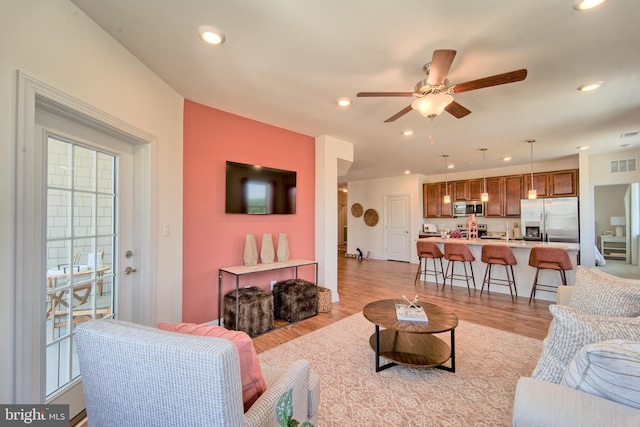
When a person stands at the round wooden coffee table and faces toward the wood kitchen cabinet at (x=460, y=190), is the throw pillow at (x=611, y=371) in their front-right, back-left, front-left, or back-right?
back-right

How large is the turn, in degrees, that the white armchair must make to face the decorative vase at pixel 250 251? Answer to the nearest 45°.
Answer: approximately 45° to its left

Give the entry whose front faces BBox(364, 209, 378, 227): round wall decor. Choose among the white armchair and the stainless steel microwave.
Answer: the white armchair

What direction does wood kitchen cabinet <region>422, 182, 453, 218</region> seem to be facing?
toward the camera

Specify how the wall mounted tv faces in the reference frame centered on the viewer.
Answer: facing the viewer and to the right of the viewer

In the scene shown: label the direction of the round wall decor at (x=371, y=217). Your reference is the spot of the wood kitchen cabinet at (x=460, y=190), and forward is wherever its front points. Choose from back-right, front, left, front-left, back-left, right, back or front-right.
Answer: right

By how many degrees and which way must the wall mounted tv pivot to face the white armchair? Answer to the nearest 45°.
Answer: approximately 45° to its right

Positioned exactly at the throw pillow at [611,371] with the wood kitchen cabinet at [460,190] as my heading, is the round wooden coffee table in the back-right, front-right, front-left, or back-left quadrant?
front-left

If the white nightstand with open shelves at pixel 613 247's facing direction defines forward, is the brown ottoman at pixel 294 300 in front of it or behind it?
in front

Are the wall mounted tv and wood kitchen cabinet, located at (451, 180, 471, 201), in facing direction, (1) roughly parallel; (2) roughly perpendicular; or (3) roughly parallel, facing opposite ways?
roughly perpendicular

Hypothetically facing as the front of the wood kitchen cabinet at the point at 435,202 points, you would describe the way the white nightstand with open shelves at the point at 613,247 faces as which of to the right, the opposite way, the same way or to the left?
the same way

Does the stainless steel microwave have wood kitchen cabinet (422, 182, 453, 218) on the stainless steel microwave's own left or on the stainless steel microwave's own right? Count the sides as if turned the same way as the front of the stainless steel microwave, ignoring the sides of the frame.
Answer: on the stainless steel microwave's own right

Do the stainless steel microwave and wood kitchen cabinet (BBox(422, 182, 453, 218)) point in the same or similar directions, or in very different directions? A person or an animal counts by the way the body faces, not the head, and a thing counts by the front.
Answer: same or similar directions

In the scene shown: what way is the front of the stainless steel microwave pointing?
toward the camera

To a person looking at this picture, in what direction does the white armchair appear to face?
facing away from the viewer and to the right of the viewer

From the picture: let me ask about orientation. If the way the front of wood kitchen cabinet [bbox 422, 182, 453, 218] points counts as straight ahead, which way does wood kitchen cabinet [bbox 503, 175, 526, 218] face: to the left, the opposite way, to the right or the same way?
the same way

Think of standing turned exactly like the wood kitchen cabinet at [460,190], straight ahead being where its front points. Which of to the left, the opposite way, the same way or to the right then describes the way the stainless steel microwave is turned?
the same way

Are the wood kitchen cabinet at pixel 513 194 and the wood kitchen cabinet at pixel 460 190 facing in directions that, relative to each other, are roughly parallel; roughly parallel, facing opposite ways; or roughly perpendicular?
roughly parallel

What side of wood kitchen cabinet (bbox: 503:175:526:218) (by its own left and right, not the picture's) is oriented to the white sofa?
front

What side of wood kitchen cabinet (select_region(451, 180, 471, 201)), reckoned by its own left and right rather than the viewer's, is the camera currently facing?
front
